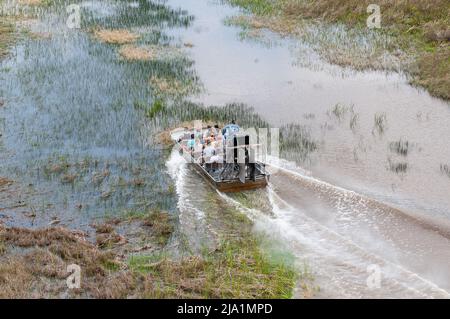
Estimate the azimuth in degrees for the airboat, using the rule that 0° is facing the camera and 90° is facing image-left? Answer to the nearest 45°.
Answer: approximately 135°

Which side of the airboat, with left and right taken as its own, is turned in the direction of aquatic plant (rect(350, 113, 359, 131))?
right

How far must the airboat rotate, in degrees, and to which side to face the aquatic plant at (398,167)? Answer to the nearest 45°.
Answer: approximately 135° to its right

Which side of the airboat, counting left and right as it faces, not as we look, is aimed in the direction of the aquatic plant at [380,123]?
right
